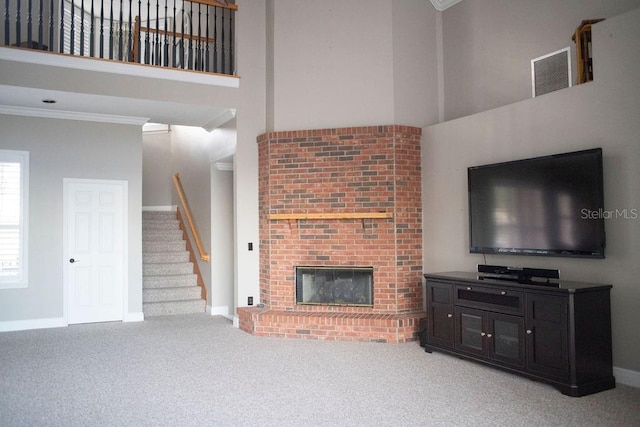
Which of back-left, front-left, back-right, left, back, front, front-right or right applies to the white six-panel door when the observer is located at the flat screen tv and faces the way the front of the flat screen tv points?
front-right

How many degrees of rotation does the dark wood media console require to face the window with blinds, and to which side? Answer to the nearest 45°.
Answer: approximately 45° to its right

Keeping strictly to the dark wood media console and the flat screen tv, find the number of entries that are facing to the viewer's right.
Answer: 0

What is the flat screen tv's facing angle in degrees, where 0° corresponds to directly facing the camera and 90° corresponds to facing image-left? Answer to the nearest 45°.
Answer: approximately 45°

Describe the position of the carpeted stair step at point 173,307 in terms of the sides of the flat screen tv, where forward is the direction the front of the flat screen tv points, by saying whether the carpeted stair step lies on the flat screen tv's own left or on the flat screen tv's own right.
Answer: on the flat screen tv's own right

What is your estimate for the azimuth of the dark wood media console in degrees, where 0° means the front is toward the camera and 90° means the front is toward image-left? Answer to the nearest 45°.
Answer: approximately 45°
